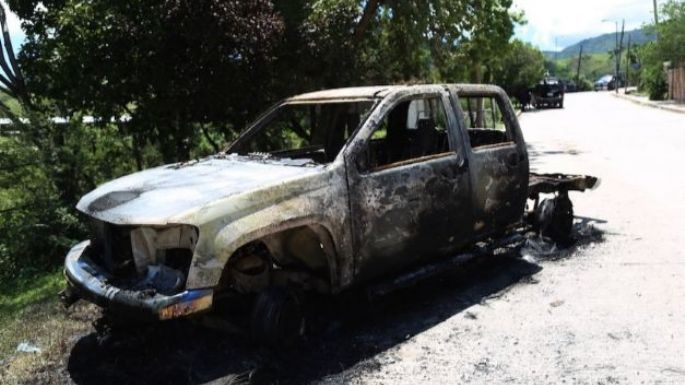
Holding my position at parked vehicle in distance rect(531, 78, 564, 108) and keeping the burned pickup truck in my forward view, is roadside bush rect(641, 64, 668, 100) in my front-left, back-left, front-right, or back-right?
back-left

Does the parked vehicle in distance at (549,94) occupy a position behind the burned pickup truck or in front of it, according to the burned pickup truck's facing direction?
behind

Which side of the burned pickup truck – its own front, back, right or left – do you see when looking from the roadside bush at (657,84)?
back

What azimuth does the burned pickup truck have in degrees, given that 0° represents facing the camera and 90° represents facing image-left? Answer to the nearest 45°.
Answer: approximately 45°

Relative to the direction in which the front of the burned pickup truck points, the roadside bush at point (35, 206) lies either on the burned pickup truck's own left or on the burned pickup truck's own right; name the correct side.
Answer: on the burned pickup truck's own right

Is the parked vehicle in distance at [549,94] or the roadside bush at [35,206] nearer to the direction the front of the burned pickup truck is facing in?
the roadside bush
